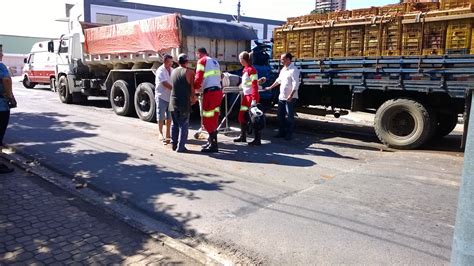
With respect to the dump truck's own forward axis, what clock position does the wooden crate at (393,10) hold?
The wooden crate is roughly at 6 o'clock from the dump truck.

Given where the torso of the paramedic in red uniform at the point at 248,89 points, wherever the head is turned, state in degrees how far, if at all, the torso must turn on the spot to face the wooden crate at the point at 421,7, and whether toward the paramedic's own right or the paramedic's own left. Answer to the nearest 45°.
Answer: approximately 180°

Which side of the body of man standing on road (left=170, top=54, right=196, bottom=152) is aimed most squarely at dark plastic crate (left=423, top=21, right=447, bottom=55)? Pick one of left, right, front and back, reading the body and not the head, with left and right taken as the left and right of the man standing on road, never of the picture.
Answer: right

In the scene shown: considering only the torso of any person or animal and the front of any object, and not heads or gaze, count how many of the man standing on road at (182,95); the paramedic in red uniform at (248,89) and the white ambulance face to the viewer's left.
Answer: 2

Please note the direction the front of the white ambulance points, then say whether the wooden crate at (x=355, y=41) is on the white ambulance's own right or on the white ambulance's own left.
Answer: on the white ambulance's own left

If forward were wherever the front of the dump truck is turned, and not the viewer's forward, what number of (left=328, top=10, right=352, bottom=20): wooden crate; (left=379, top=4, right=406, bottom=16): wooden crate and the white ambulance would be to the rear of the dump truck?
2

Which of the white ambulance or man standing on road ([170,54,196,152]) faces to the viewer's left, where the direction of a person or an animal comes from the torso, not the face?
the white ambulance

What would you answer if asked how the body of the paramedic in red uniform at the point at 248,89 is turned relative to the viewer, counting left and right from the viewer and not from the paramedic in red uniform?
facing to the left of the viewer

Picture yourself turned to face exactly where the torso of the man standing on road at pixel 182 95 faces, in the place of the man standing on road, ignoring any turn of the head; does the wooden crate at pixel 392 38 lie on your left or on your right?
on your right

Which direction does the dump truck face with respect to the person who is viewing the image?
facing away from the viewer and to the left of the viewer

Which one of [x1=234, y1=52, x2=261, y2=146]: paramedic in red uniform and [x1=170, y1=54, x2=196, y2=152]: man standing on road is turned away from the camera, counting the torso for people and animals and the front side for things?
the man standing on road

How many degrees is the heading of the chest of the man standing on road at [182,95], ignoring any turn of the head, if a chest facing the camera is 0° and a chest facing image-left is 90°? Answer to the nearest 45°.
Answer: approximately 180°

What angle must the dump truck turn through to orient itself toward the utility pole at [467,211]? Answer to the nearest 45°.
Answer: approximately 135° to its left

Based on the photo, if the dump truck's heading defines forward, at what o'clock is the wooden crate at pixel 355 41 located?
The wooden crate is roughly at 6 o'clock from the dump truck.
